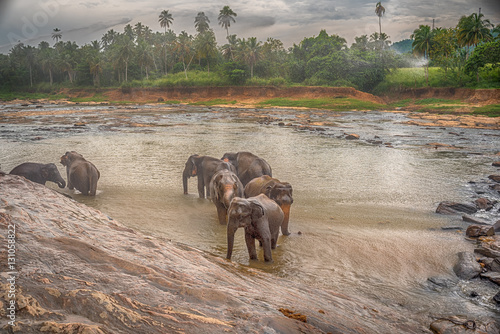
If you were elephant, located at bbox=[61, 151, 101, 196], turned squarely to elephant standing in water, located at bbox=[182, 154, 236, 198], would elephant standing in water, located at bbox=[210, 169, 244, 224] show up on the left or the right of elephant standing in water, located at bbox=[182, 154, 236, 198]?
right

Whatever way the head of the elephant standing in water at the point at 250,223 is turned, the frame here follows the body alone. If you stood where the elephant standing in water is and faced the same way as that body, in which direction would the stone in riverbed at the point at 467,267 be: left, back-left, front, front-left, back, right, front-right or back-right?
back-left

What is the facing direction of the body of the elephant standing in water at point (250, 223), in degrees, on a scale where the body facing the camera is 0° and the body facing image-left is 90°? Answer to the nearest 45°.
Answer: approximately 45°

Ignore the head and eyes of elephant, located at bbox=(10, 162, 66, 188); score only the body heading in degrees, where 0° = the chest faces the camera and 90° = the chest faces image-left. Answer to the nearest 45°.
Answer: approximately 270°

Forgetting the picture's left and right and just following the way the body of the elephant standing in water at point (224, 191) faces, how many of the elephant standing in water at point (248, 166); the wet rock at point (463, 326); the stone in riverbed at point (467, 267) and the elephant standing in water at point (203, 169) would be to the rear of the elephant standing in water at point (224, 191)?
2

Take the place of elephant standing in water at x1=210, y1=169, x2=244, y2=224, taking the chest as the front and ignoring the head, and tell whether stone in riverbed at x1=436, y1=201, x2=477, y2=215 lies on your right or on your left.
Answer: on your left

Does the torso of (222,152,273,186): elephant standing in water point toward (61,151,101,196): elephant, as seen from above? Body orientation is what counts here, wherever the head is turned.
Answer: yes

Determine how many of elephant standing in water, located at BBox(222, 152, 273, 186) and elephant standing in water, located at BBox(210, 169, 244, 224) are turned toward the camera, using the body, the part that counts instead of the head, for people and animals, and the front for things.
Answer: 1

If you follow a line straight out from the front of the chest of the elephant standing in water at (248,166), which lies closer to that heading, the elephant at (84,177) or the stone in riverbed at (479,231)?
the elephant

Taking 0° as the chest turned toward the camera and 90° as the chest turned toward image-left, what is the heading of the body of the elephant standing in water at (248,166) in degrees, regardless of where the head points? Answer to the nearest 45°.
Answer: approximately 90°

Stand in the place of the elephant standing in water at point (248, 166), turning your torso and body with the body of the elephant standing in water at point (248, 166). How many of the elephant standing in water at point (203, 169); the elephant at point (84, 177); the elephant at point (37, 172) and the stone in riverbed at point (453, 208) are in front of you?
3
